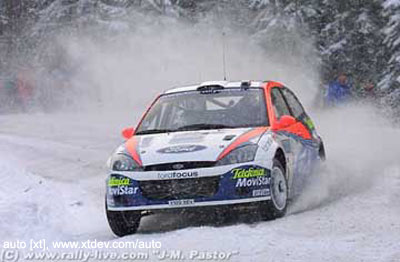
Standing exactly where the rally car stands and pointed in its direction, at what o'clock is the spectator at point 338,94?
The spectator is roughly at 5 o'clock from the rally car.

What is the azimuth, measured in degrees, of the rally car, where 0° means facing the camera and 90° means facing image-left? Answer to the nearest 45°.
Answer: approximately 45°
